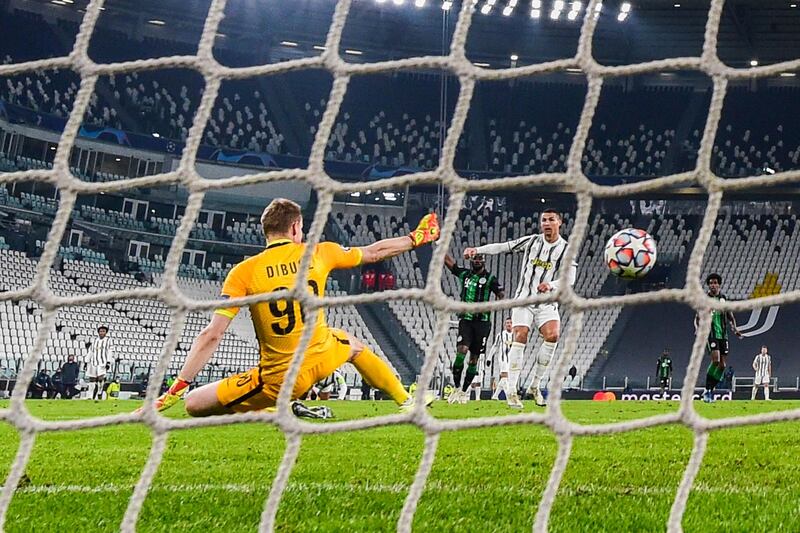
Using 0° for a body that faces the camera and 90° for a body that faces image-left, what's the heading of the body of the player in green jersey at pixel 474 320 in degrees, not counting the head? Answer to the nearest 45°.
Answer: approximately 0°

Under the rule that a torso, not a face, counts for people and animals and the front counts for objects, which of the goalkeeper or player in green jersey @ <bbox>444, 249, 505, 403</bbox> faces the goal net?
the player in green jersey

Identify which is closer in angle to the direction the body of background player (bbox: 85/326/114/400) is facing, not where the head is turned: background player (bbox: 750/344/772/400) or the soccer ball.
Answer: the soccer ball

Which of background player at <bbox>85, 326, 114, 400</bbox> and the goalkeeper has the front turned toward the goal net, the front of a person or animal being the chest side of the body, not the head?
the background player

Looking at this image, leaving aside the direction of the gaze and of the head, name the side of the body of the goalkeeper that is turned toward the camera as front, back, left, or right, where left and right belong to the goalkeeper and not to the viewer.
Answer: back

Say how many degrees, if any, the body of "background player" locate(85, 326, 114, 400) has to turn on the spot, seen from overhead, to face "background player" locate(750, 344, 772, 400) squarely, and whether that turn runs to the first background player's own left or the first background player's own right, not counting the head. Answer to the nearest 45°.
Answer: approximately 90° to the first background player's own left

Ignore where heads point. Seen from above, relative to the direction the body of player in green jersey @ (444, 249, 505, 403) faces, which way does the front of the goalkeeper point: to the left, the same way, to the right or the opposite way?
the opposite way

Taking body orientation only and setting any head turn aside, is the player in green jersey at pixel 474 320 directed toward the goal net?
yes

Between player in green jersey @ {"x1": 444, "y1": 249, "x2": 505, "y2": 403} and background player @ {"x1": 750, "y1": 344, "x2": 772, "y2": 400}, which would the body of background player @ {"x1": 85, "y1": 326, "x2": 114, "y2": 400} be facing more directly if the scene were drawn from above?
the player in green jersey

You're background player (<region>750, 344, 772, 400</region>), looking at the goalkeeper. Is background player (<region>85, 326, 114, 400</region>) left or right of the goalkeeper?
right
